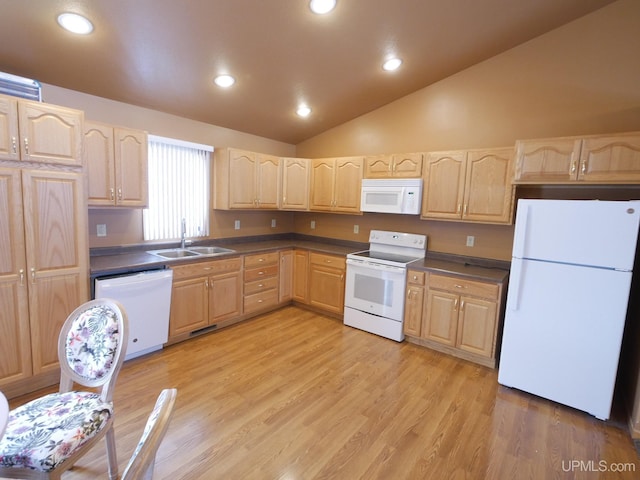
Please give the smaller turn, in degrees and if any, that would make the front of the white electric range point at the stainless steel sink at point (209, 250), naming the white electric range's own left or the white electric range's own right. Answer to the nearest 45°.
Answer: approximately 45° to the white electric range's own right

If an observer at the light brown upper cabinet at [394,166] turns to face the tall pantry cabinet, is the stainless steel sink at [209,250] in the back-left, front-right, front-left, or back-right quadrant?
front-right

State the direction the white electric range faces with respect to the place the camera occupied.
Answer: facing the viewer and to the left of the viewer

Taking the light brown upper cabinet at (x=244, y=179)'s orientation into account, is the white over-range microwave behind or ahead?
ahead

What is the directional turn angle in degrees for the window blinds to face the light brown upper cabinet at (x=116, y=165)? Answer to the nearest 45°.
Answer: approximately 90° to its right

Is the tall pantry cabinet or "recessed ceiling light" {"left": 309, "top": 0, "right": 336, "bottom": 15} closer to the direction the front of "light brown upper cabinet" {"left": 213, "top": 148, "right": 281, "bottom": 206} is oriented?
the recessed ceiling light

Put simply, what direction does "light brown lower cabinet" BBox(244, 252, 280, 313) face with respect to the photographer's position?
facing the viewer and to the right of the viewer

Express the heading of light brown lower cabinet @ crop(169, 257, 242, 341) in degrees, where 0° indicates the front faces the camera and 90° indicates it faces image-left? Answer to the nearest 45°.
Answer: approximately 315°

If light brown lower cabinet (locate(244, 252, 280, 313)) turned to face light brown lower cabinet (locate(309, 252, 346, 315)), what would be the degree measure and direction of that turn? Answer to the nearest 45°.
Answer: approximately 45° to its left

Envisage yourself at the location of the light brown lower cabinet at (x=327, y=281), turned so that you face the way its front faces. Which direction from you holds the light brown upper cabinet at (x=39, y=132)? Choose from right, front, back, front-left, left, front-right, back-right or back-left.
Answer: front

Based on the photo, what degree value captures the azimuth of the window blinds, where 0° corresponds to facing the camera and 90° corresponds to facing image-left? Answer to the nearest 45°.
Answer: approximately 315°
